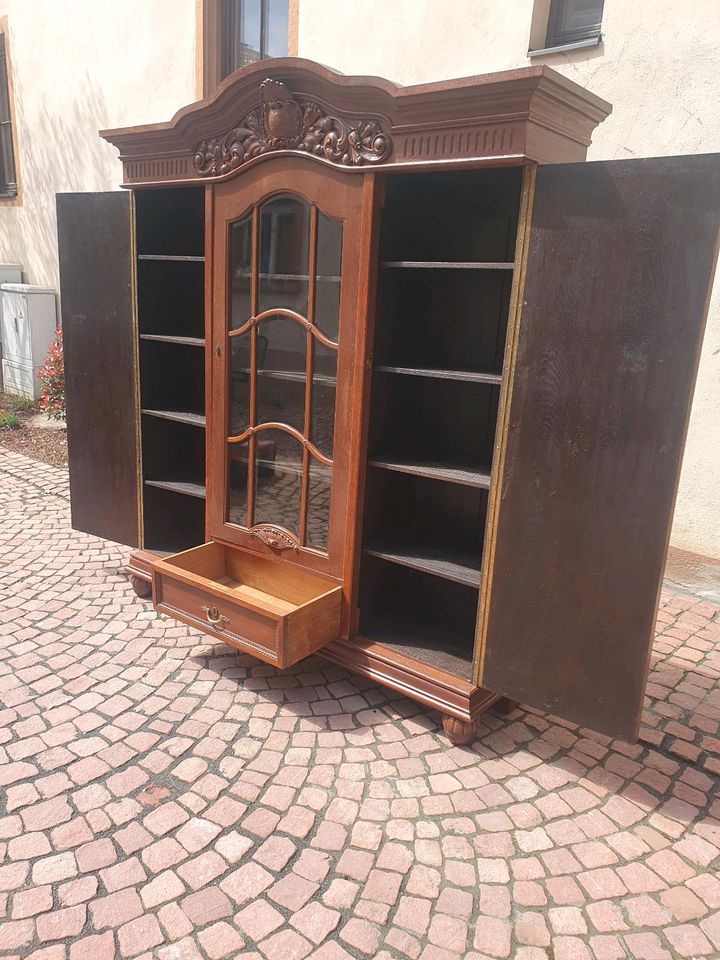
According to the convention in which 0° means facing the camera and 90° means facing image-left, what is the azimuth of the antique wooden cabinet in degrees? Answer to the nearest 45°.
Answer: approximately 45°

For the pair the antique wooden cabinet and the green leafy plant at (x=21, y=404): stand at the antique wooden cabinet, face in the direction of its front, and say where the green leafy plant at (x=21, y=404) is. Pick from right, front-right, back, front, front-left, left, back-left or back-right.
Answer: right

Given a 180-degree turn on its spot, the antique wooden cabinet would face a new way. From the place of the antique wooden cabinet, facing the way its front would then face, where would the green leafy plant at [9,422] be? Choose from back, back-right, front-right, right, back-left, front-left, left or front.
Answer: left

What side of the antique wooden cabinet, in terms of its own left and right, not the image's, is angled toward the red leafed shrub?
right
